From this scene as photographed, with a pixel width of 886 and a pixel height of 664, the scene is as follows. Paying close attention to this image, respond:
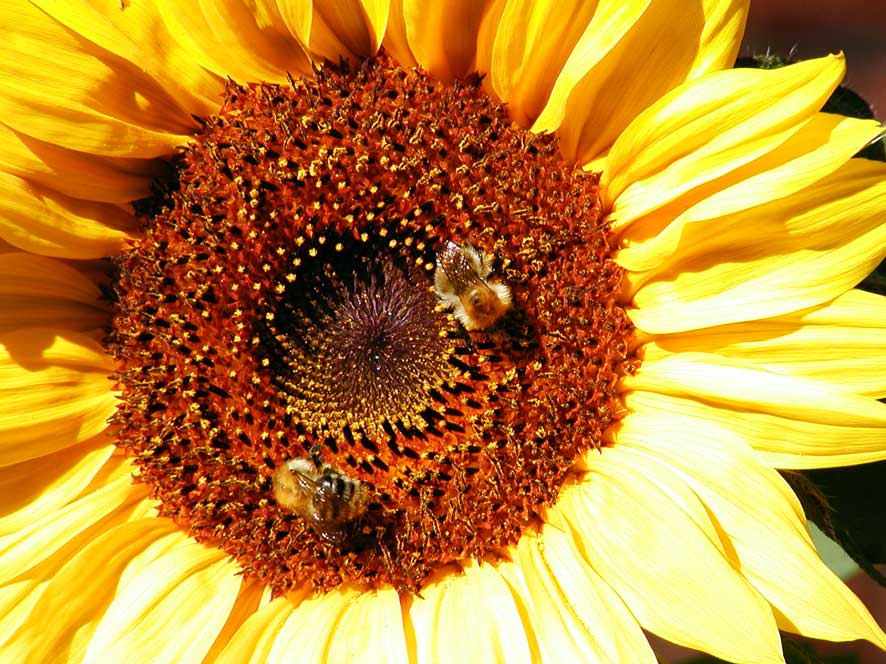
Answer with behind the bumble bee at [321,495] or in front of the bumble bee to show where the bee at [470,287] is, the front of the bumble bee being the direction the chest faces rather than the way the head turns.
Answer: behind

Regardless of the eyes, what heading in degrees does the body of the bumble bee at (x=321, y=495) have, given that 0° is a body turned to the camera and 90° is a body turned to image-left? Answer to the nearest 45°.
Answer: approximately 90°

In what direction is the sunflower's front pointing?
toward the camera
